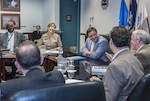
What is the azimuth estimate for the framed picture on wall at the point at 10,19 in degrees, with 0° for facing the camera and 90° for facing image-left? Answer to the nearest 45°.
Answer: approximately 0°

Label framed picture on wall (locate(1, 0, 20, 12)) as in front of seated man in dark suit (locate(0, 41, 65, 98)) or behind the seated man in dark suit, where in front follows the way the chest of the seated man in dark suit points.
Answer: in front

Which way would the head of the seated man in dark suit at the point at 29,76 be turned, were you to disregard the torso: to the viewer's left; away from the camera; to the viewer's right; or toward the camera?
away from the camera

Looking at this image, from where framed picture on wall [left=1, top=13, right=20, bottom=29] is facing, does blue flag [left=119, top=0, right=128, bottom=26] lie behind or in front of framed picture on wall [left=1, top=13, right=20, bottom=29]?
in front

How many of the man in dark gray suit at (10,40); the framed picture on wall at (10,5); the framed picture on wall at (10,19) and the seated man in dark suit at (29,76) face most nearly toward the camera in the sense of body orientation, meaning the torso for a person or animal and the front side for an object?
3

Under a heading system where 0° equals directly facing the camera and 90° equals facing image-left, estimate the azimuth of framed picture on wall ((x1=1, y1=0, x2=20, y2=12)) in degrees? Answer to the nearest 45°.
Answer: approximately 0°

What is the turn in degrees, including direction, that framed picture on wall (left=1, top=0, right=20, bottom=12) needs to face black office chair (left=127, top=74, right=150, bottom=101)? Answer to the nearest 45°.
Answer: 0° — it already faces it

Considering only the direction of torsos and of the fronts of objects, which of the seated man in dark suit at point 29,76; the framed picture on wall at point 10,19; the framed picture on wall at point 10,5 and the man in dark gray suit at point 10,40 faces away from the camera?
the seated man in dark suit

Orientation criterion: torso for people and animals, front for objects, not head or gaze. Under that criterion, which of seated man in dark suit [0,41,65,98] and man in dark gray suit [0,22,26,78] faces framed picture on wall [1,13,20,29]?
the seated man in dark suit

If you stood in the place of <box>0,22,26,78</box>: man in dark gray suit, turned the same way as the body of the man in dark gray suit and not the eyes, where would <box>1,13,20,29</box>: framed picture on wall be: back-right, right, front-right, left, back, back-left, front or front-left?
back

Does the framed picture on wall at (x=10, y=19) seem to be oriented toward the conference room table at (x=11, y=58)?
yes

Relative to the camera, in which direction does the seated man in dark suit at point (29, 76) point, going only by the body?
away from the camera
